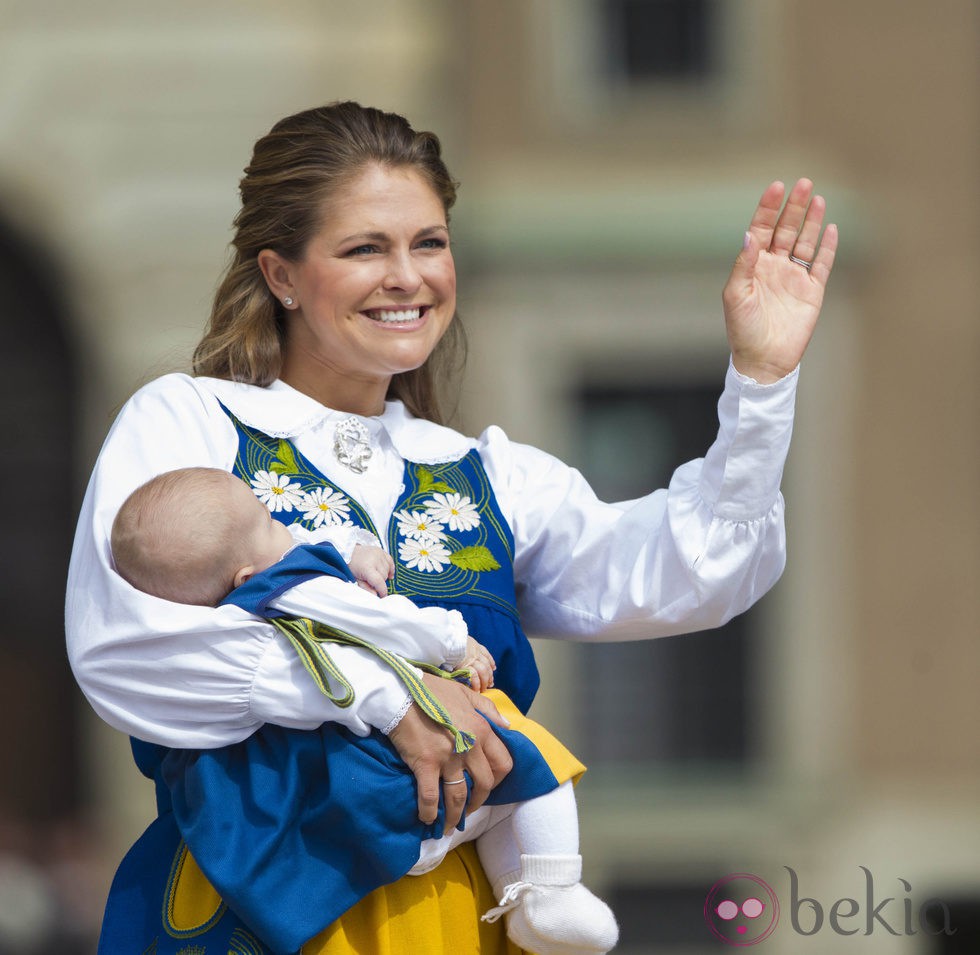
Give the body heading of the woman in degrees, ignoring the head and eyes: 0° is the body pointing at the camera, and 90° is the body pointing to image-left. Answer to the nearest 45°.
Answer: approximately 315°
